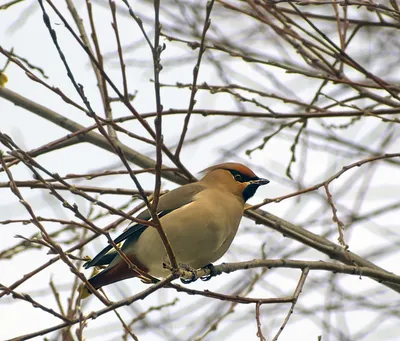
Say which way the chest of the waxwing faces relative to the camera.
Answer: to the viewer's right
